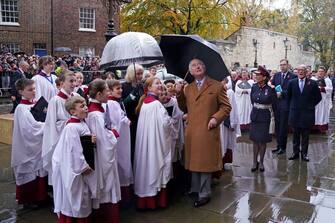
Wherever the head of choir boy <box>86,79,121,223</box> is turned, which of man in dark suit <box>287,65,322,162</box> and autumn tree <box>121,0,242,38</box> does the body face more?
the man in dark suit

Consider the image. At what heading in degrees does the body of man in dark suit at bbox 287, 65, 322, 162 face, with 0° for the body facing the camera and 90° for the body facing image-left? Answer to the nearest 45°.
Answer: approximately 0°

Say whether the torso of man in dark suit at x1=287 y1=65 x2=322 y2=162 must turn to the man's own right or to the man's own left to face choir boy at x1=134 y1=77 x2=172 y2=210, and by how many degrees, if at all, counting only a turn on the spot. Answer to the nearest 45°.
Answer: approximately 45° to the man's own right

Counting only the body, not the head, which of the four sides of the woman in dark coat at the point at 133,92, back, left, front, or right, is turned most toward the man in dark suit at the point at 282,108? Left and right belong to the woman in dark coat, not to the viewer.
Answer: left

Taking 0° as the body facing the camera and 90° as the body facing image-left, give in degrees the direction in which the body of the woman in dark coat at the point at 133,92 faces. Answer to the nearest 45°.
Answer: approximately 315°

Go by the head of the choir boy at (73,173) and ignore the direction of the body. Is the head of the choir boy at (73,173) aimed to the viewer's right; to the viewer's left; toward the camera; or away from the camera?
to the viewer's right

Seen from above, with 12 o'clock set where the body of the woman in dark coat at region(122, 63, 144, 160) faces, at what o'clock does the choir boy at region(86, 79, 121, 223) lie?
The choir boy is roughly at 2 o'clock from the woman in dark coat.

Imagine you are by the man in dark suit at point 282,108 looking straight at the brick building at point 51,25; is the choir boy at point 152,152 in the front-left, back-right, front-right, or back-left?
back-left

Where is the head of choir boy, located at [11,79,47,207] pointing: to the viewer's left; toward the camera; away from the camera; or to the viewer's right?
to the viewer's right
